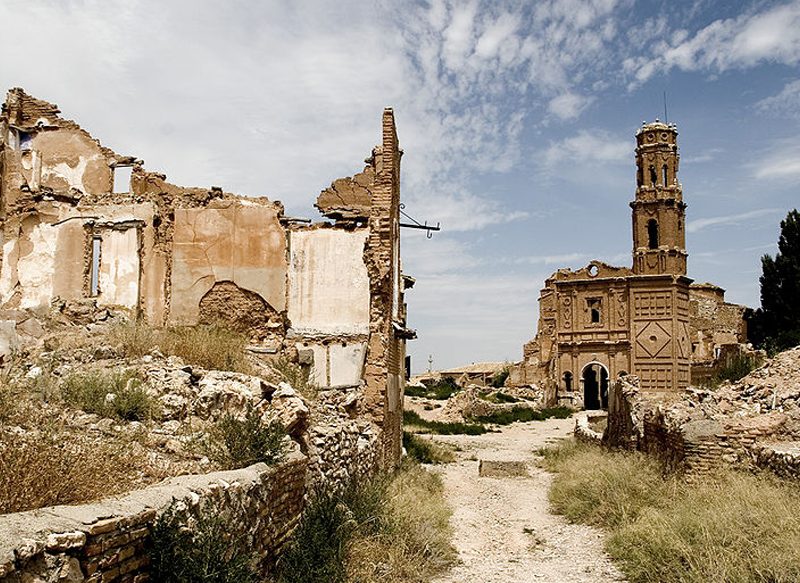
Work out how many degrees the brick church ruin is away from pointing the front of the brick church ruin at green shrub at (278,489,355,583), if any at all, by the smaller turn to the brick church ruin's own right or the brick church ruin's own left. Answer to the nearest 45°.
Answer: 0° — it already faces it

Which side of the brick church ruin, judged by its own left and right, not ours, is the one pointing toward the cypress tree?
left

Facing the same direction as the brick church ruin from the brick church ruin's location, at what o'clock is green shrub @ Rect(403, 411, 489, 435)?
The green shrub is roughly at 1 o'clock from the brick church ruin.

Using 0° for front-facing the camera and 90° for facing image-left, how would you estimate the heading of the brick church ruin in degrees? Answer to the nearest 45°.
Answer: approximately 0°

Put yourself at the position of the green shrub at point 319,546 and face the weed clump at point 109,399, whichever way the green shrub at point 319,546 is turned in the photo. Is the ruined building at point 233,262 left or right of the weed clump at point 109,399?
right

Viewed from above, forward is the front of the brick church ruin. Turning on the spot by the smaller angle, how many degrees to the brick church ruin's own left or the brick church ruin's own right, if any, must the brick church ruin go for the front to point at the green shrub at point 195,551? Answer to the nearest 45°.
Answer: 0° — it already faces it

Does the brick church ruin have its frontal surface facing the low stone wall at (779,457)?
yes

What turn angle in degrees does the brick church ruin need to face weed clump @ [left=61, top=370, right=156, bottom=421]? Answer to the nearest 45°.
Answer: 0° — it already faces it
